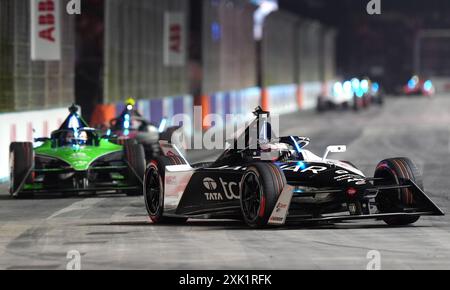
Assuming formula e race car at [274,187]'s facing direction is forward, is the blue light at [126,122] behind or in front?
behind

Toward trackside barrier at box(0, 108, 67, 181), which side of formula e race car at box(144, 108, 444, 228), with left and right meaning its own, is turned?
back

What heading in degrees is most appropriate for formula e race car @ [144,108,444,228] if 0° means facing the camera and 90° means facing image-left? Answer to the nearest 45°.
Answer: approximately 315°

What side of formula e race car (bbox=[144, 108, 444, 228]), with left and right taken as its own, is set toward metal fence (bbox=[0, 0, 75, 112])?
back

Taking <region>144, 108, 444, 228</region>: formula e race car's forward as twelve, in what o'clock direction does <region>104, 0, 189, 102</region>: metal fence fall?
The metal fence is roughly at 7 o'clock from the formula e race car.
